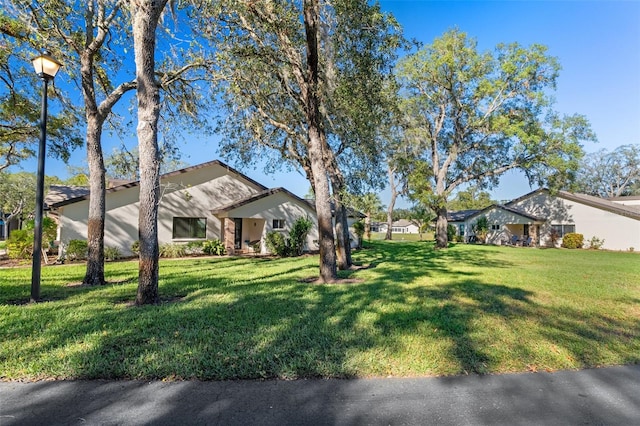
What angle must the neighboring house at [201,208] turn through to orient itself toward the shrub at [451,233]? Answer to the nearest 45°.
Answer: approximately 90° to its left

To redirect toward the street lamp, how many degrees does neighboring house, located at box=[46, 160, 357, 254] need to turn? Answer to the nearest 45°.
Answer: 0° — it already faces it

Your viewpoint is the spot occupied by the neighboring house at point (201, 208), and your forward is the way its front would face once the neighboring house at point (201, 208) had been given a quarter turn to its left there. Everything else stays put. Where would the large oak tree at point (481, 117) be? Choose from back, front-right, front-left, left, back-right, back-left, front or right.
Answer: front

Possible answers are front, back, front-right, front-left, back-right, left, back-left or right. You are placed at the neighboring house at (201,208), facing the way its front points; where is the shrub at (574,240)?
left

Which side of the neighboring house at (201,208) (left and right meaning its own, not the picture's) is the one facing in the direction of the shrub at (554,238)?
left

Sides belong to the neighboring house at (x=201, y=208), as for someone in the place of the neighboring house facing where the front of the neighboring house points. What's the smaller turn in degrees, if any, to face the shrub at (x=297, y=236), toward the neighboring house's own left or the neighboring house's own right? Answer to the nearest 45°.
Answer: approximately 45° to the neighboring house's own left

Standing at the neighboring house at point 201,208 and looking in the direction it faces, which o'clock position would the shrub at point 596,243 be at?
The shrub is roughly at 9 o'clock from the neighboring house.

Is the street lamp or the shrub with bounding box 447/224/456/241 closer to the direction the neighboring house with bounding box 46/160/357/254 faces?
the street lamp

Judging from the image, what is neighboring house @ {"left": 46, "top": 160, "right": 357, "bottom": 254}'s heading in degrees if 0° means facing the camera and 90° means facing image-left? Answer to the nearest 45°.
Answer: approximately 0°

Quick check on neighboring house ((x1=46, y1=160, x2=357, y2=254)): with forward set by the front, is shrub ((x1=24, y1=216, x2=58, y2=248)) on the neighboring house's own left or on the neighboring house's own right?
on the neighboring house's own right

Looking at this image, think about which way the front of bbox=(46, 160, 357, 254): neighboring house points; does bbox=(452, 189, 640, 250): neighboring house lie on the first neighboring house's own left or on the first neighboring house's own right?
on the first neighboring house's own left
